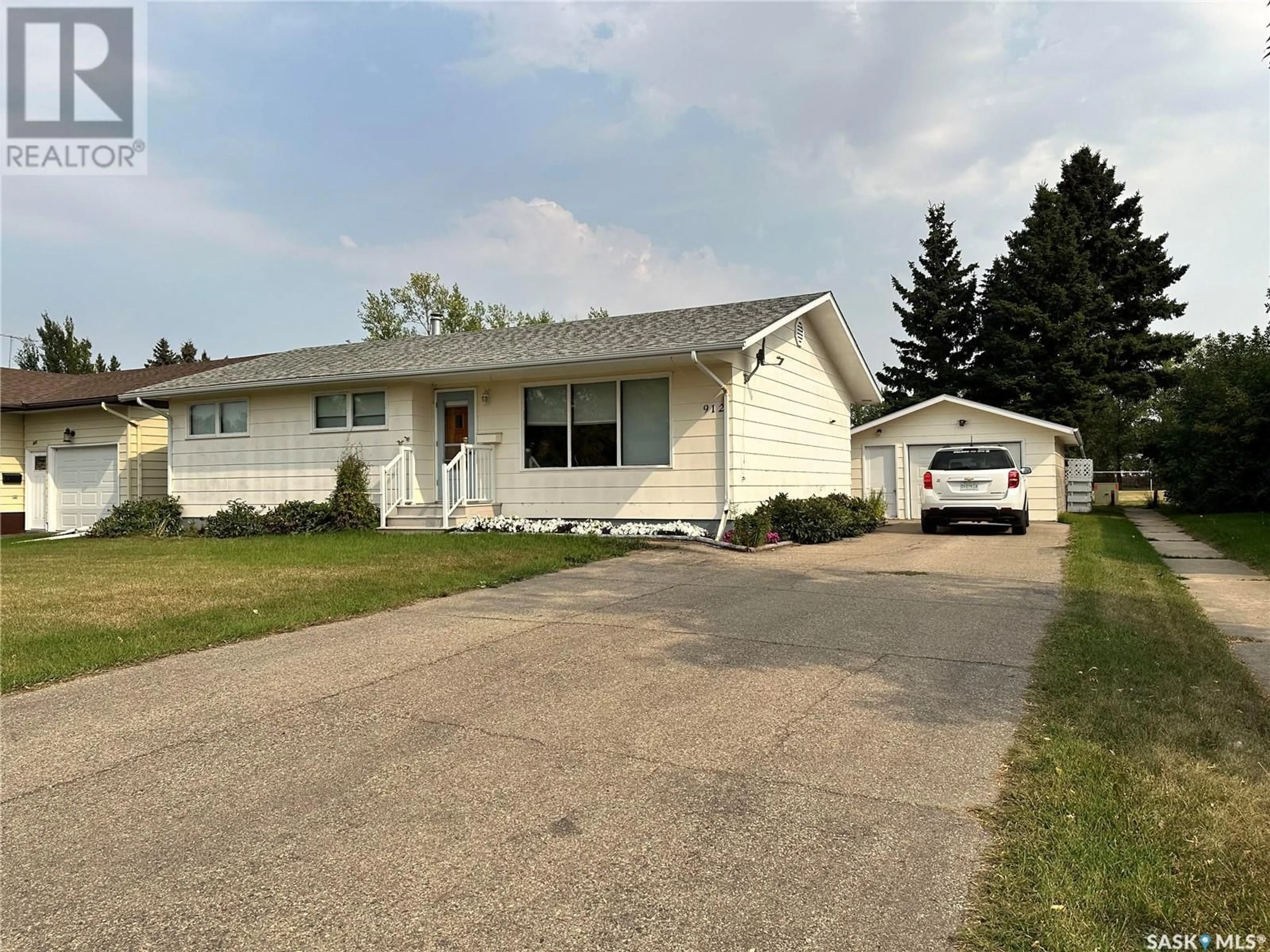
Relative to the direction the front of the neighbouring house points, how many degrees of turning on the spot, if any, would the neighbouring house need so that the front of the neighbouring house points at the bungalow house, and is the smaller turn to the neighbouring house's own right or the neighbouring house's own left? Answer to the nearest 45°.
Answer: approximately 90° to the neighbouring house's own left

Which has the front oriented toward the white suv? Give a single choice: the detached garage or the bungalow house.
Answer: the detached garage

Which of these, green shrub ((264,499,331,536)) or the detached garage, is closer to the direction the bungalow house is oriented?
the green shrub

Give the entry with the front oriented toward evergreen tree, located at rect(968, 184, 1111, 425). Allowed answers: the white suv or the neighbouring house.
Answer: the white suv

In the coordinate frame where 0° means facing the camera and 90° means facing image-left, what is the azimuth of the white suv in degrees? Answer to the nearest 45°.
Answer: approximately 180°

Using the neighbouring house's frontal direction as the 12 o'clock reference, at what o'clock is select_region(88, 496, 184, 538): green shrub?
The green shrub is roughly at 10 o'clock from the neighbouring house.

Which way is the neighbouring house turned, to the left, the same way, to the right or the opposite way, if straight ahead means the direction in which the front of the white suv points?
the opposite way

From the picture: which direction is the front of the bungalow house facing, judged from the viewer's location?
facing the viewer and to the left of the viewer

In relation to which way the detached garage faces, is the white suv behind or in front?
in front

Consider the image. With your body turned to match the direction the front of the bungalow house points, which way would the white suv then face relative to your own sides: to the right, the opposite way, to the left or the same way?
the opposite way

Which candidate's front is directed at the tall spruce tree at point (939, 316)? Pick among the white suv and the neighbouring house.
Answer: the white suv

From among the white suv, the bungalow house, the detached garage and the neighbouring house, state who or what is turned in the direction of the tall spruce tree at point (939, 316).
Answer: the white suv

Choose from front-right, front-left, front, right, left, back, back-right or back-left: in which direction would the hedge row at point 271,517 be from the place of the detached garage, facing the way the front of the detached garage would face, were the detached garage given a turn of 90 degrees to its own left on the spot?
back-right

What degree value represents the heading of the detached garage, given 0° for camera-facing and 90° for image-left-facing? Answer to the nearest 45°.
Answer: approximately 0°

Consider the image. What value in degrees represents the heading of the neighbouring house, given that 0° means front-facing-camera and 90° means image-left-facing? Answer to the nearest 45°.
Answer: approximately 45°

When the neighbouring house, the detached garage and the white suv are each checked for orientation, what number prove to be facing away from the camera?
1

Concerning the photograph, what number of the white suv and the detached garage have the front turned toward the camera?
1
